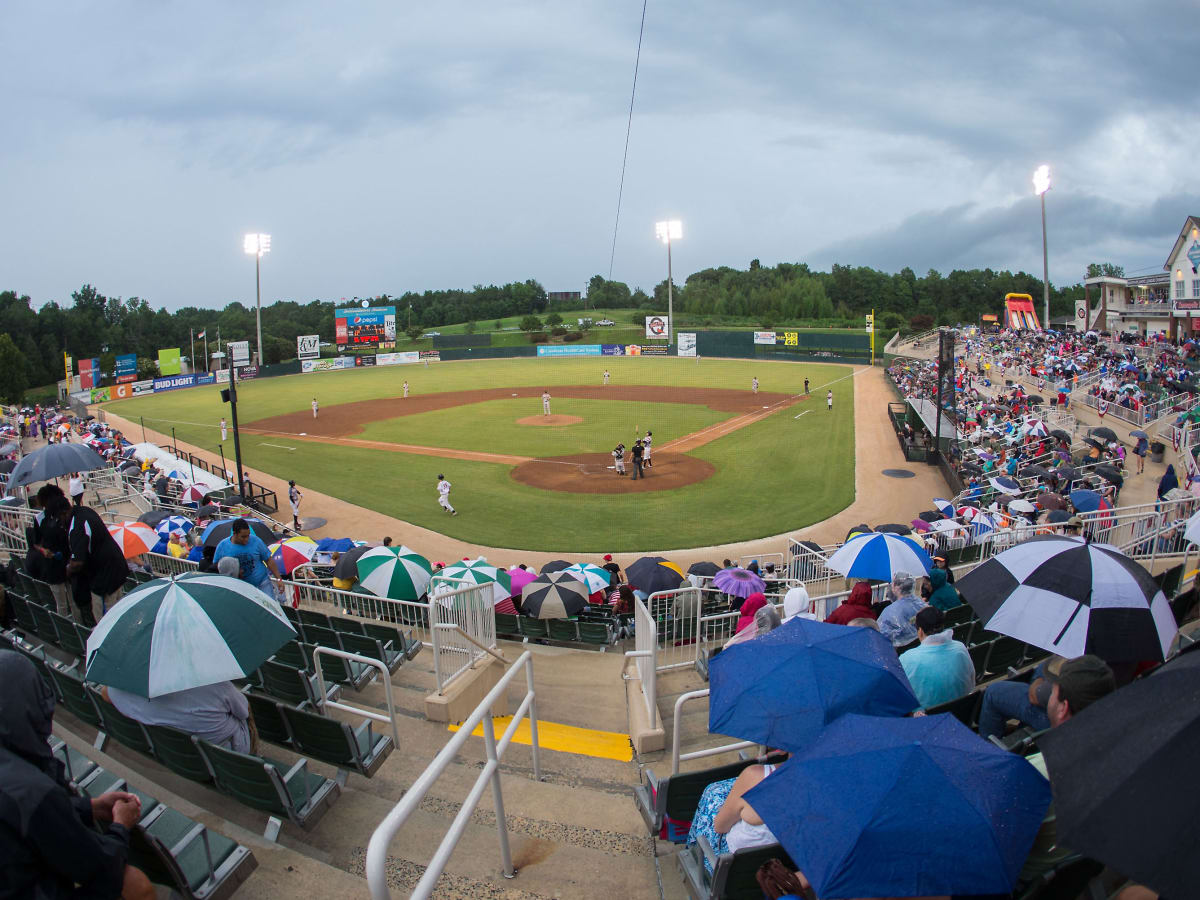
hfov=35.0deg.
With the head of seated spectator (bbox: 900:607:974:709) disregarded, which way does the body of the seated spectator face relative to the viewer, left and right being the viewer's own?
facing away from the viewer and to the left of the viewer

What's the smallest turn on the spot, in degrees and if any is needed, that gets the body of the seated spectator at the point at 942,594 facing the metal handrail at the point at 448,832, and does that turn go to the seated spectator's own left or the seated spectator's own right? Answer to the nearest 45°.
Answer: approximately 135° to the seated spectator's own left

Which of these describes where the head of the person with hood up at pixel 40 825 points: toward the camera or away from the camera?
away from the camera

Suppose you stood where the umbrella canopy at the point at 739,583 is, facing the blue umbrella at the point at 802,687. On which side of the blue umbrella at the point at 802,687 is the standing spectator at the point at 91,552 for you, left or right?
right

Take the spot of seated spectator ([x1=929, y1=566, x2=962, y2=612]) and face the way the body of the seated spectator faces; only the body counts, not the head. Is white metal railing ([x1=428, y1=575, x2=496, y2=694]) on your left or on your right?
on your left

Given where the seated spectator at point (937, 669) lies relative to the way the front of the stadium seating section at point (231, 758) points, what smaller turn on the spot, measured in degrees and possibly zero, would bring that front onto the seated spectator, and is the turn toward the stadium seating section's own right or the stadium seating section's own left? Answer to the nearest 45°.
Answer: approximately 45° to the stadium seating section's own right

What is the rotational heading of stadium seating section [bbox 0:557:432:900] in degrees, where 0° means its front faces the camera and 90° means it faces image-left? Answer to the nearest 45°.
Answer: approximately 225°

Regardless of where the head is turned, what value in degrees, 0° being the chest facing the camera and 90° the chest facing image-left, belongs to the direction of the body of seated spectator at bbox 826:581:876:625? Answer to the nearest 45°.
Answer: approximately 135°

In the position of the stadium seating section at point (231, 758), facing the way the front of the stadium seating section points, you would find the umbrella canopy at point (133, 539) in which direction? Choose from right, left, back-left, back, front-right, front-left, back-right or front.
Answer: front-left

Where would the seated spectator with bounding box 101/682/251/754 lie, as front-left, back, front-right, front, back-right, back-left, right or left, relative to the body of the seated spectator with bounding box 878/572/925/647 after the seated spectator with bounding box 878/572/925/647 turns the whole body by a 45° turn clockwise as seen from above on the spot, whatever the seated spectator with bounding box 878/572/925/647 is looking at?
back-left
